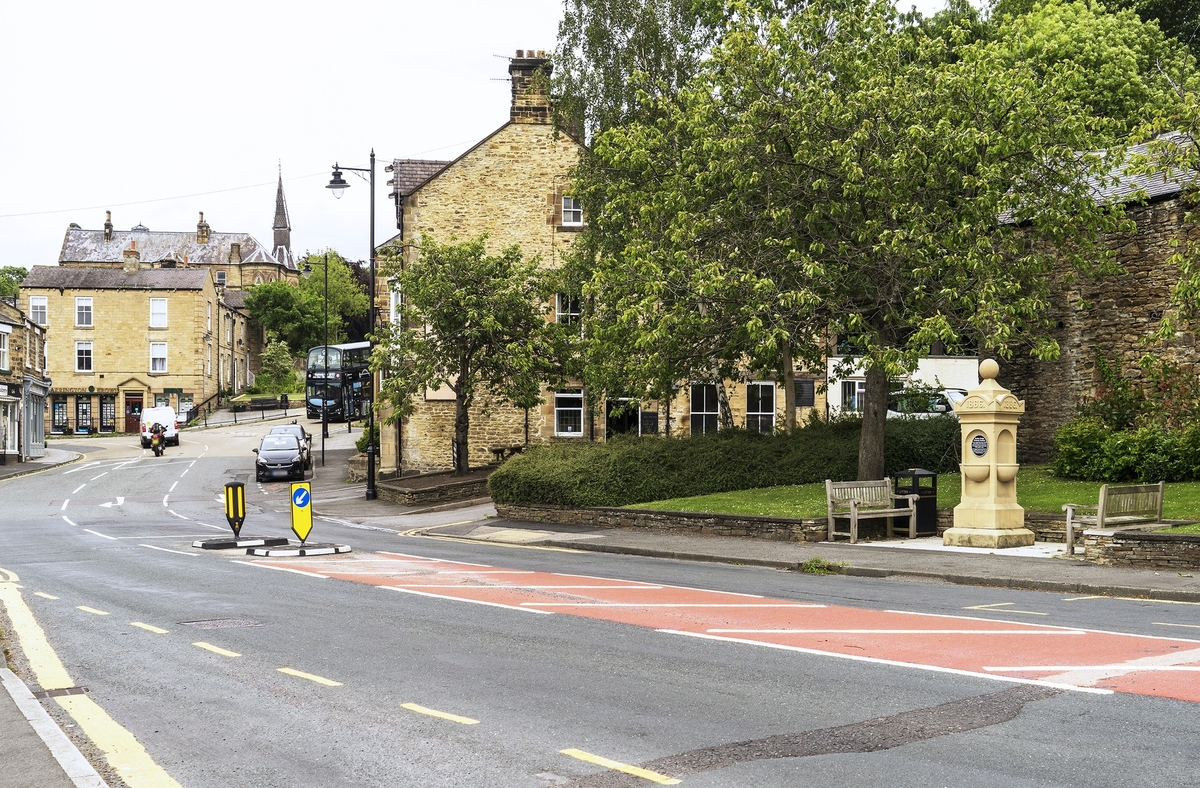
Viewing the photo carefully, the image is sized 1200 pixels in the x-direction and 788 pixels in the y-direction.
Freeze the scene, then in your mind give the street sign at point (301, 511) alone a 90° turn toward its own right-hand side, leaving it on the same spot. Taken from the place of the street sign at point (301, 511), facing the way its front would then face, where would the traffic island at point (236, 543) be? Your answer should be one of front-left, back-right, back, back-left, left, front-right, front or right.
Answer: front-right

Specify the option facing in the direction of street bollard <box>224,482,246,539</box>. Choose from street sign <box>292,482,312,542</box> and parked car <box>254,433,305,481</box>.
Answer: the parked car

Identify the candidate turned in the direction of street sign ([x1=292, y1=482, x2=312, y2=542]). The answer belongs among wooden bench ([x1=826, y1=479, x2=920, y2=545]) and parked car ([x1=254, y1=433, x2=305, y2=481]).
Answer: the parked car

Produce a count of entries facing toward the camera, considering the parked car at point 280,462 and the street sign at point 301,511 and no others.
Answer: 2

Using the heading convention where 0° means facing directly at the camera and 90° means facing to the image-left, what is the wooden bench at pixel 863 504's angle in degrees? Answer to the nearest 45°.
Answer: approximately 315°

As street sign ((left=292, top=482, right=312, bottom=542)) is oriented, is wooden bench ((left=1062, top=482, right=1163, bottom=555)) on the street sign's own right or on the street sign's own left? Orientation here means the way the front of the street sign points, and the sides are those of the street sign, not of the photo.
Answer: on the street sign's own left

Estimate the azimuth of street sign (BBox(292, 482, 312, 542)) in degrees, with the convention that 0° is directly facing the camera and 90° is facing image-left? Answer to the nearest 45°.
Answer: approximately 0°
